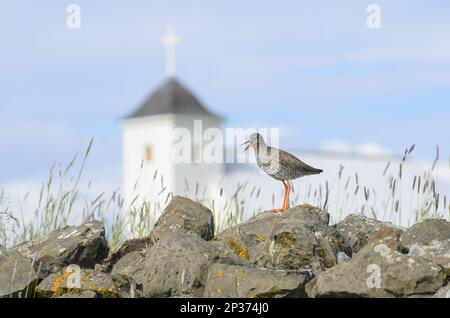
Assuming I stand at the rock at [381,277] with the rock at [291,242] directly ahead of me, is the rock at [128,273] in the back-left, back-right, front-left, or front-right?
front-left

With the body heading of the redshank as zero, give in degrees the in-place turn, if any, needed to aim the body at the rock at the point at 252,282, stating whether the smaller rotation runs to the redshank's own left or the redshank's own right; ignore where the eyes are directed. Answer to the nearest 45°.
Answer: approximately 90° to the redshank's own left

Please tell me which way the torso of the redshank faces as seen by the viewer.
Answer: to the viewer's left

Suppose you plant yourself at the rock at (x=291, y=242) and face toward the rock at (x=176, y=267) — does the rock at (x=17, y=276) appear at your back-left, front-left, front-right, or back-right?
front-right

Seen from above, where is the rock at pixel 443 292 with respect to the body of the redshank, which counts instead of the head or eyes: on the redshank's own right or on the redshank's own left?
on the redshank's own left

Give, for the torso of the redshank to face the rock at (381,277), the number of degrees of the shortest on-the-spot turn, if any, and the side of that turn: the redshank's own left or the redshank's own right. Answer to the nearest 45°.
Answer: approximately 90° to the redshank's own left

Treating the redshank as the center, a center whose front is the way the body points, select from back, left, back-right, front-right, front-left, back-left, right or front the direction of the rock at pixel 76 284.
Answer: front-left

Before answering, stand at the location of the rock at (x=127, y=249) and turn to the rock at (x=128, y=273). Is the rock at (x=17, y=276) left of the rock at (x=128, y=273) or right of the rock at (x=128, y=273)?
right

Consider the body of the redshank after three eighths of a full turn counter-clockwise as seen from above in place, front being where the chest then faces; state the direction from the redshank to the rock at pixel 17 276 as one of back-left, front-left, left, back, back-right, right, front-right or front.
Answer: right

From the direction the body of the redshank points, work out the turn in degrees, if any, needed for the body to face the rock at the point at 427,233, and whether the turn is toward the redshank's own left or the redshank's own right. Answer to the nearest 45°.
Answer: approximately 135° to the redshank's own left

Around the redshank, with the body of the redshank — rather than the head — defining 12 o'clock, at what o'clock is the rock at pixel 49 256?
The rock is roughly at 11 o'clock from the redshank.

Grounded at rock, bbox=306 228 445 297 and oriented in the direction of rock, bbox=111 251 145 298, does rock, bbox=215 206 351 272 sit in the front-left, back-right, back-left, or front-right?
front-right

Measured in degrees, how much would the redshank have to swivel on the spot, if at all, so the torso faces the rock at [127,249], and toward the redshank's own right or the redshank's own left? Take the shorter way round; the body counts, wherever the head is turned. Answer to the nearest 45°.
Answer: approximately 45° to the redshank's own left

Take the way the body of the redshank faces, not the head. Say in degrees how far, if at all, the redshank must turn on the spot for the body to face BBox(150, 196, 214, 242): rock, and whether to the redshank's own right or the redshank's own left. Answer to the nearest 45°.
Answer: approximately 45° to the redshank's own left

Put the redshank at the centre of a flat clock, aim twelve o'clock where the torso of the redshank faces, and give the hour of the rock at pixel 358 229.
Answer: The rock is roughly at 7 o'clock from the redshank.
